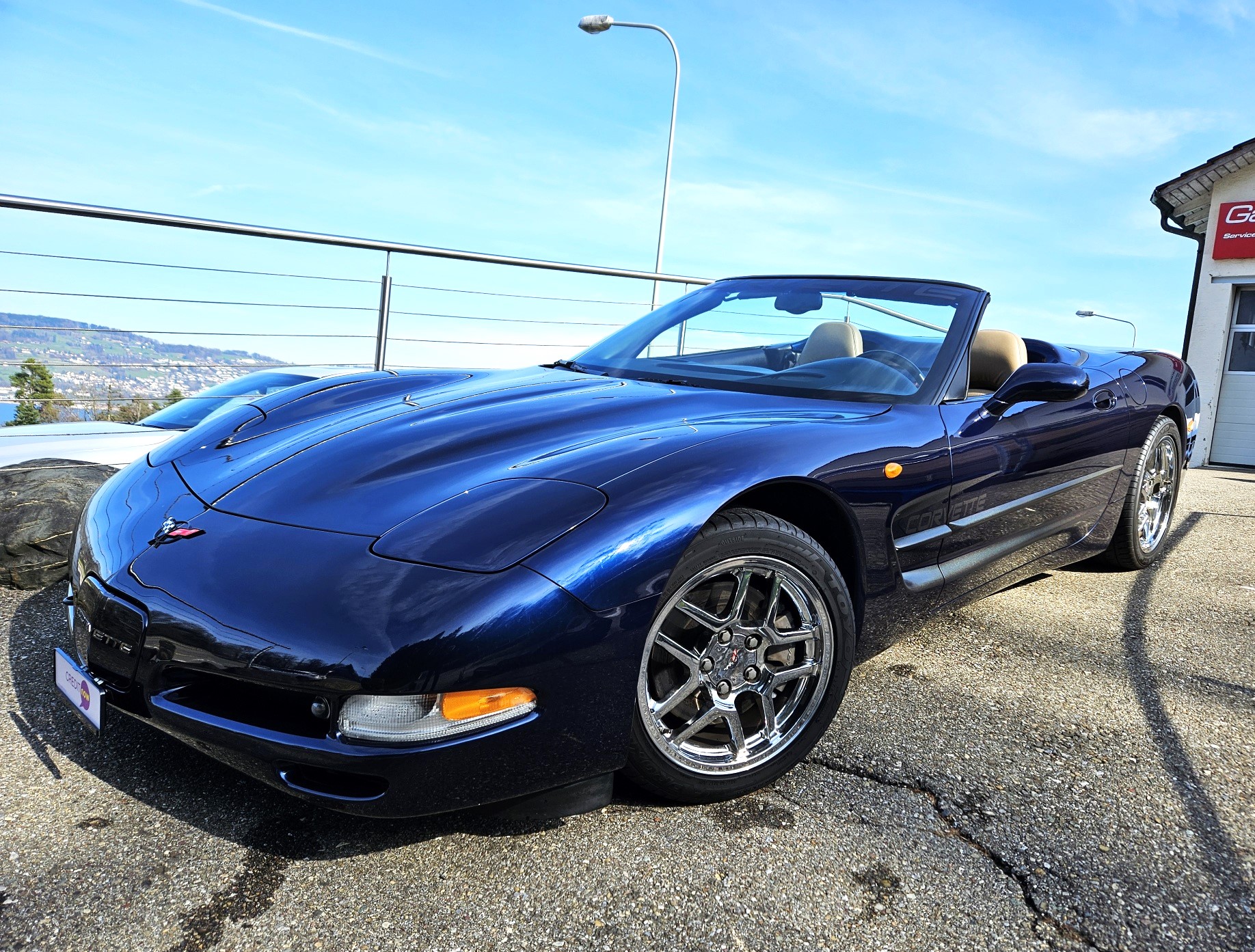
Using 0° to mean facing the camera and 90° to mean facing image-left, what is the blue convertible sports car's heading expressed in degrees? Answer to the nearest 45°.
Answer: approximately 45°

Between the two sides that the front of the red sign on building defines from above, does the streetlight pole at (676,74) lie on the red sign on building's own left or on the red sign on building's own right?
on the red sign on building's own right

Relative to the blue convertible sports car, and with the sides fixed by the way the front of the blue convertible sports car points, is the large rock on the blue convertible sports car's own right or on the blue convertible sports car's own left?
on the blue convertible sports car's own right

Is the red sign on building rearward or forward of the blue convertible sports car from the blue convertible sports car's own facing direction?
rearward

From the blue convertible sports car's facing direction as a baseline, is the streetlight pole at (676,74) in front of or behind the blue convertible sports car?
behind
